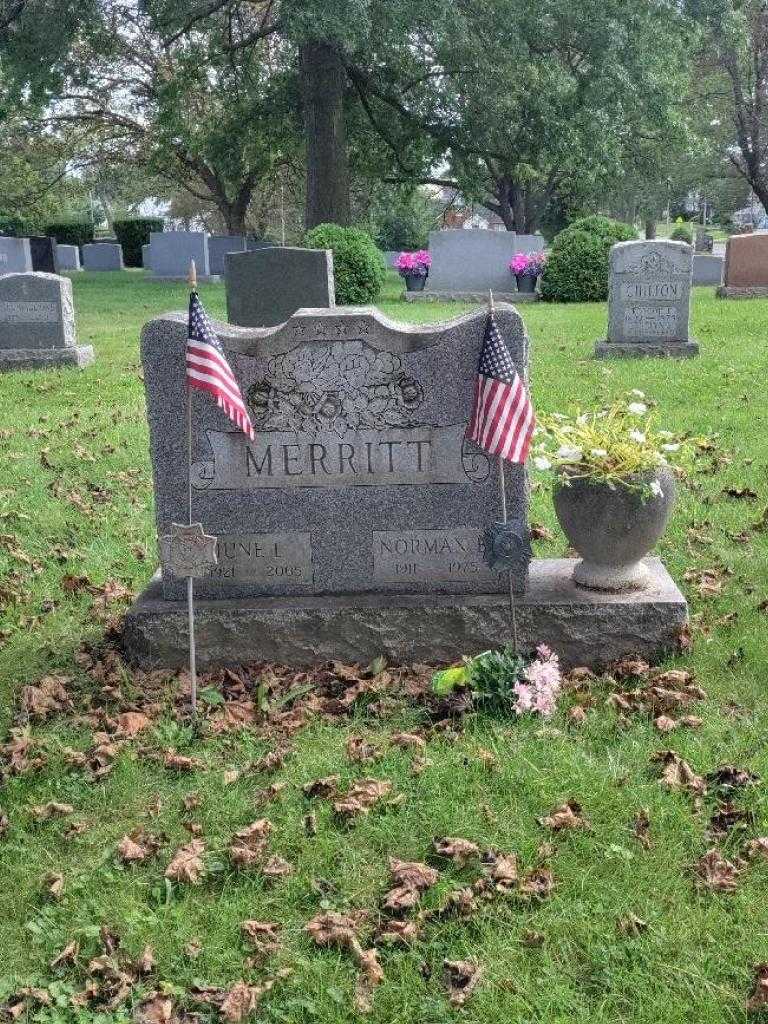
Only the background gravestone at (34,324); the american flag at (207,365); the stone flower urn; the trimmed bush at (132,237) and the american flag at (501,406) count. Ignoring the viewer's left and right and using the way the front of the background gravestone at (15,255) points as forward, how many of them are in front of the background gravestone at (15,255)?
4

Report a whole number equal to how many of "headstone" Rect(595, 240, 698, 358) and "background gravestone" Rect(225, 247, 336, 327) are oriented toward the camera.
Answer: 2

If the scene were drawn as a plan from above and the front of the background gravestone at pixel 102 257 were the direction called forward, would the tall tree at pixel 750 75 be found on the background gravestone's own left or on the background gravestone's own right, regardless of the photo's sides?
on the background gravestone's own left

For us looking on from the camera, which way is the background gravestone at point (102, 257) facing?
facing the viewer

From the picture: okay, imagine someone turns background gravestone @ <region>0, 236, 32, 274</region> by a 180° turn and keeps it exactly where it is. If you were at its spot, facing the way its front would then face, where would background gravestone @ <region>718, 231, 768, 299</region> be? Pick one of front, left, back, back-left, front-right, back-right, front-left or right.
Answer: back-right

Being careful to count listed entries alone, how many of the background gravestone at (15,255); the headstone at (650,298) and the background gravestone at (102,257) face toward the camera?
3

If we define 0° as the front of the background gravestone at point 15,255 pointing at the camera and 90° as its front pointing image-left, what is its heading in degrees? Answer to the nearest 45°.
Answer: approximately 0°

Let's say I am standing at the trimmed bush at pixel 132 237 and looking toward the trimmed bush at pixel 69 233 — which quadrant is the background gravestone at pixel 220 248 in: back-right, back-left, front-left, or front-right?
back-left

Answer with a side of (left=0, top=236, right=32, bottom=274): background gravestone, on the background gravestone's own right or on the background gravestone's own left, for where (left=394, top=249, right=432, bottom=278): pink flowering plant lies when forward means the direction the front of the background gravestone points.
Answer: on the background gravestone's own left

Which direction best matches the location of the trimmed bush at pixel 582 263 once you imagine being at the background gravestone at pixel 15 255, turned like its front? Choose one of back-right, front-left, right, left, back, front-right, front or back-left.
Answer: front-left
